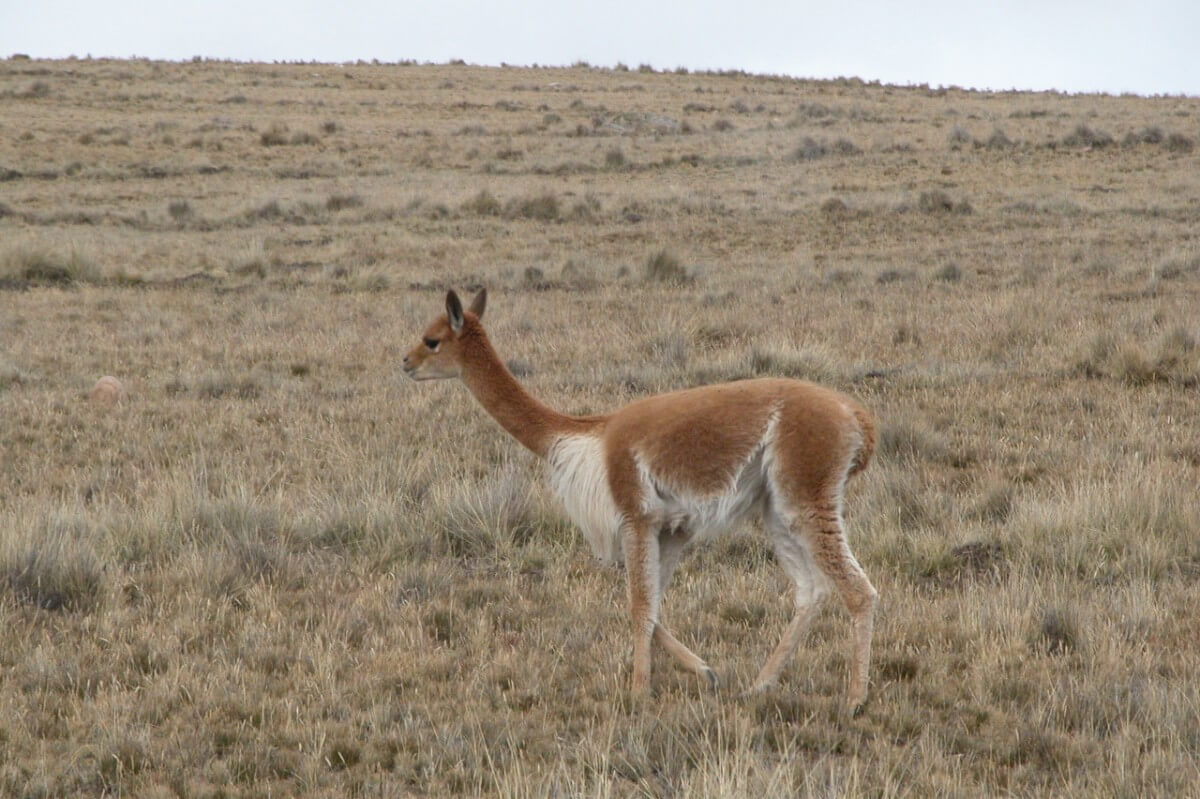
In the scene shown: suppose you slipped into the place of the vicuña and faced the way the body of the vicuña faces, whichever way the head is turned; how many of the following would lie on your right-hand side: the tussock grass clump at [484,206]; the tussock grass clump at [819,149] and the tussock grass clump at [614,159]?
3

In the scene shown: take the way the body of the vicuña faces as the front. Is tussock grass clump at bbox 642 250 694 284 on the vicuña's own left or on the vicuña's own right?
on the vicuña's own right

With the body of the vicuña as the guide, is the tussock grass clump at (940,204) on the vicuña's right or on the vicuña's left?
on the vicuña's right

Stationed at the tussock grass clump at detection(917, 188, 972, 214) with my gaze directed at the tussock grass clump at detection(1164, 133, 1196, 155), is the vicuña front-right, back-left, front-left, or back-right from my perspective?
back-right

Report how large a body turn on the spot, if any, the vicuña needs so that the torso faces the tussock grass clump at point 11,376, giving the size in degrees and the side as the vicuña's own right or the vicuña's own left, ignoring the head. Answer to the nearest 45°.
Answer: approximately 45° to the vicuña's own right

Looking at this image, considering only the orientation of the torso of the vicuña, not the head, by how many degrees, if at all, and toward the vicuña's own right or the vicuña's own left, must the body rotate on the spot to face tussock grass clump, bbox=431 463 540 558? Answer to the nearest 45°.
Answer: approximately 45° to the vicuña's own right

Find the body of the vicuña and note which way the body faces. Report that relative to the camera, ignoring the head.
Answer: to the viewer's left

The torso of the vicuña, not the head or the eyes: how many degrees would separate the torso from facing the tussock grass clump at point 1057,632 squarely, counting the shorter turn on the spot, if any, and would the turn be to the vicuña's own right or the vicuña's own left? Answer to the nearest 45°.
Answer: approximately 180°
